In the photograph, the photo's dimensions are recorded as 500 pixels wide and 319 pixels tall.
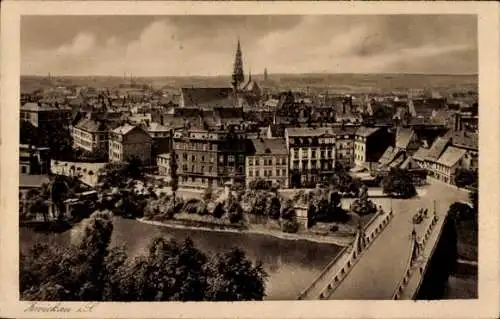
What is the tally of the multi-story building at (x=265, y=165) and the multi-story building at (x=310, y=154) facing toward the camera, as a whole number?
2

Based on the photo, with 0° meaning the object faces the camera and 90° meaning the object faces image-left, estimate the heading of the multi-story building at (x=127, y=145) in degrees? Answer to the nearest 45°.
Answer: approximately 45°

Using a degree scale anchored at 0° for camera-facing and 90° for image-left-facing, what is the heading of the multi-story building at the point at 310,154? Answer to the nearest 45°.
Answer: approximately 0°

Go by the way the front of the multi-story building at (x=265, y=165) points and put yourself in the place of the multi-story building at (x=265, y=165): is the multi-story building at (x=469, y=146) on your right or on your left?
on your left

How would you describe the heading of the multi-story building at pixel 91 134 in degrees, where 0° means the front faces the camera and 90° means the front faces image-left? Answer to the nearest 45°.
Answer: approximately 45°

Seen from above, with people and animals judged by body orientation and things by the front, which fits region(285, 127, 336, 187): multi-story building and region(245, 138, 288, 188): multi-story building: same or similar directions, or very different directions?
same or similar directions

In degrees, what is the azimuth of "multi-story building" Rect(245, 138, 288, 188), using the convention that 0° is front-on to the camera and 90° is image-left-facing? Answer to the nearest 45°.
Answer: approximately 0°
